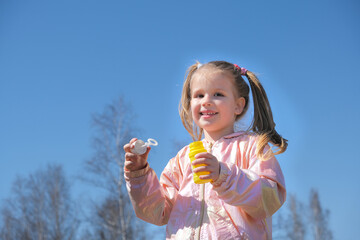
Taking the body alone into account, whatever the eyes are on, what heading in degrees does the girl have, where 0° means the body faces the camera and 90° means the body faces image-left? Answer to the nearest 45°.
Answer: approximately 45°
